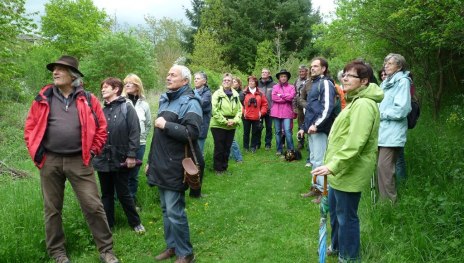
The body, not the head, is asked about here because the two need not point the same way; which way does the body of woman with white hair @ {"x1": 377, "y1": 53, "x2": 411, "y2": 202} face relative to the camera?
to the viewer's left

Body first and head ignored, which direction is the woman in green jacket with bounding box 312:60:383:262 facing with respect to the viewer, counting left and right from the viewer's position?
facing to the left of the viewer

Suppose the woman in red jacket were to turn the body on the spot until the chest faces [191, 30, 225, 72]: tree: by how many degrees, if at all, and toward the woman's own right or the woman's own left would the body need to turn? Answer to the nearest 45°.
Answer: approximately 180°

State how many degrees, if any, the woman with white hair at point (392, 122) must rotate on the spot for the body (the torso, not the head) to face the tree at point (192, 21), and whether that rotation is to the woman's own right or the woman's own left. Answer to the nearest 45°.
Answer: approximately 45° to the woman's own right

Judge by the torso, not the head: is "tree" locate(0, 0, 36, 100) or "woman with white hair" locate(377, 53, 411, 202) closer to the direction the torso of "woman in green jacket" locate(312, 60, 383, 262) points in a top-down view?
the tree

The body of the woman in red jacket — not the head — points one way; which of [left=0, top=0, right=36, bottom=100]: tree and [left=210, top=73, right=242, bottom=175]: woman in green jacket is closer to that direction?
the woman in green jacket

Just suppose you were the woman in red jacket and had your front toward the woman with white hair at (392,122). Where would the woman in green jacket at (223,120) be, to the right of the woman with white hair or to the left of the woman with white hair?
right

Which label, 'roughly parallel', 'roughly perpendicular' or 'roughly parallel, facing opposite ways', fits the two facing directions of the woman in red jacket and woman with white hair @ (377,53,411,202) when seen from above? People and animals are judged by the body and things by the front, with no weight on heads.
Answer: roughly perpendicular

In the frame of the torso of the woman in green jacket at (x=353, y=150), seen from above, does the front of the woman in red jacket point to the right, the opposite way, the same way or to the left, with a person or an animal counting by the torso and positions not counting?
to the left

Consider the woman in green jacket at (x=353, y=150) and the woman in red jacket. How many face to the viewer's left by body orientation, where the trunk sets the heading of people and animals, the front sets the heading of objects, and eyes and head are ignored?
1
